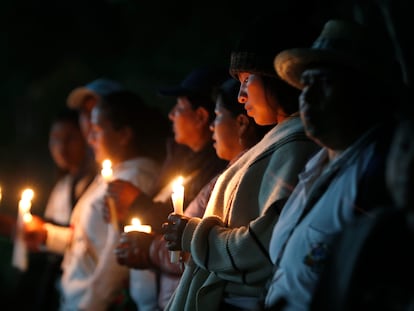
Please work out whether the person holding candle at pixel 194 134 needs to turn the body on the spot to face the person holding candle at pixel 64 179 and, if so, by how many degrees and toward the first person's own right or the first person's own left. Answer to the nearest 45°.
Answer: approximately 45° to the first person's own right

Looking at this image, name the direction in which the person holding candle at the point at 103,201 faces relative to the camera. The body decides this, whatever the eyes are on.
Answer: to the viewer's left

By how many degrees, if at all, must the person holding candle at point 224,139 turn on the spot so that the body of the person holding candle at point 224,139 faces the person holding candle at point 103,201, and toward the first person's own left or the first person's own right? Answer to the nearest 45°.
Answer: approximately 45° to the first person's own right

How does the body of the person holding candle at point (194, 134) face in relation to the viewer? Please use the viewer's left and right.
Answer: facing to the left of the viewer

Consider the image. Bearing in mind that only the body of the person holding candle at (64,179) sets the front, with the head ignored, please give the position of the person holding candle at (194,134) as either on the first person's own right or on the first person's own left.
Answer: on the first person's own left

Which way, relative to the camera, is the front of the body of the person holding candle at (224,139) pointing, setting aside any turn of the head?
to the viewer's left

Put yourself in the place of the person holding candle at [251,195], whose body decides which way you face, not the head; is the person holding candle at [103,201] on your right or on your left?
on your right

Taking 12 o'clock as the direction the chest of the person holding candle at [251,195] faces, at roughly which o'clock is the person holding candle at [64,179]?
the person holding candle at [64,179] is roughly at 2 o'clock from the person holding candle at [251,195].

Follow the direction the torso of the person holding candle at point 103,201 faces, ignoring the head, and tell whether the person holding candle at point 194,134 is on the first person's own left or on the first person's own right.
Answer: on the first person's own left

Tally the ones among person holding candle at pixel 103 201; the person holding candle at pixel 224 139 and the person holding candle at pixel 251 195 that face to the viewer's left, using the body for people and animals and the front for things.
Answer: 3

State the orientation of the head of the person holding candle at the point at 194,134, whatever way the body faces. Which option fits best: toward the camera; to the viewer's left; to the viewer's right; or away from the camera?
to the viewer's left

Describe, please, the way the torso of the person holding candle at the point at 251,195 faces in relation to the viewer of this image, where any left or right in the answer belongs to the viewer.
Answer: facing to the left of the viewer
